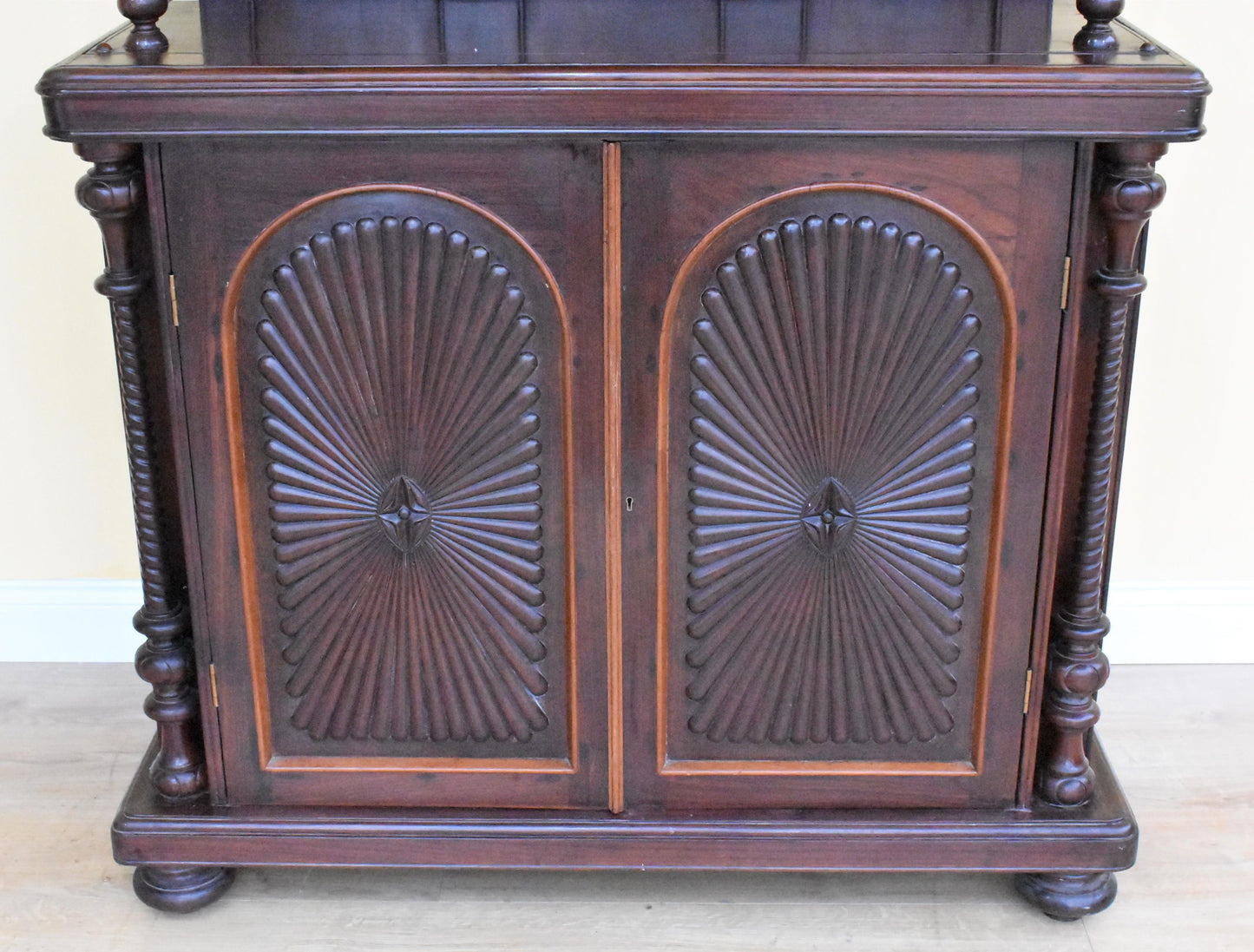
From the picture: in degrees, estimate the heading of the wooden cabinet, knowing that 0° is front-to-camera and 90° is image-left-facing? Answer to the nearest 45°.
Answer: approximately 0°
